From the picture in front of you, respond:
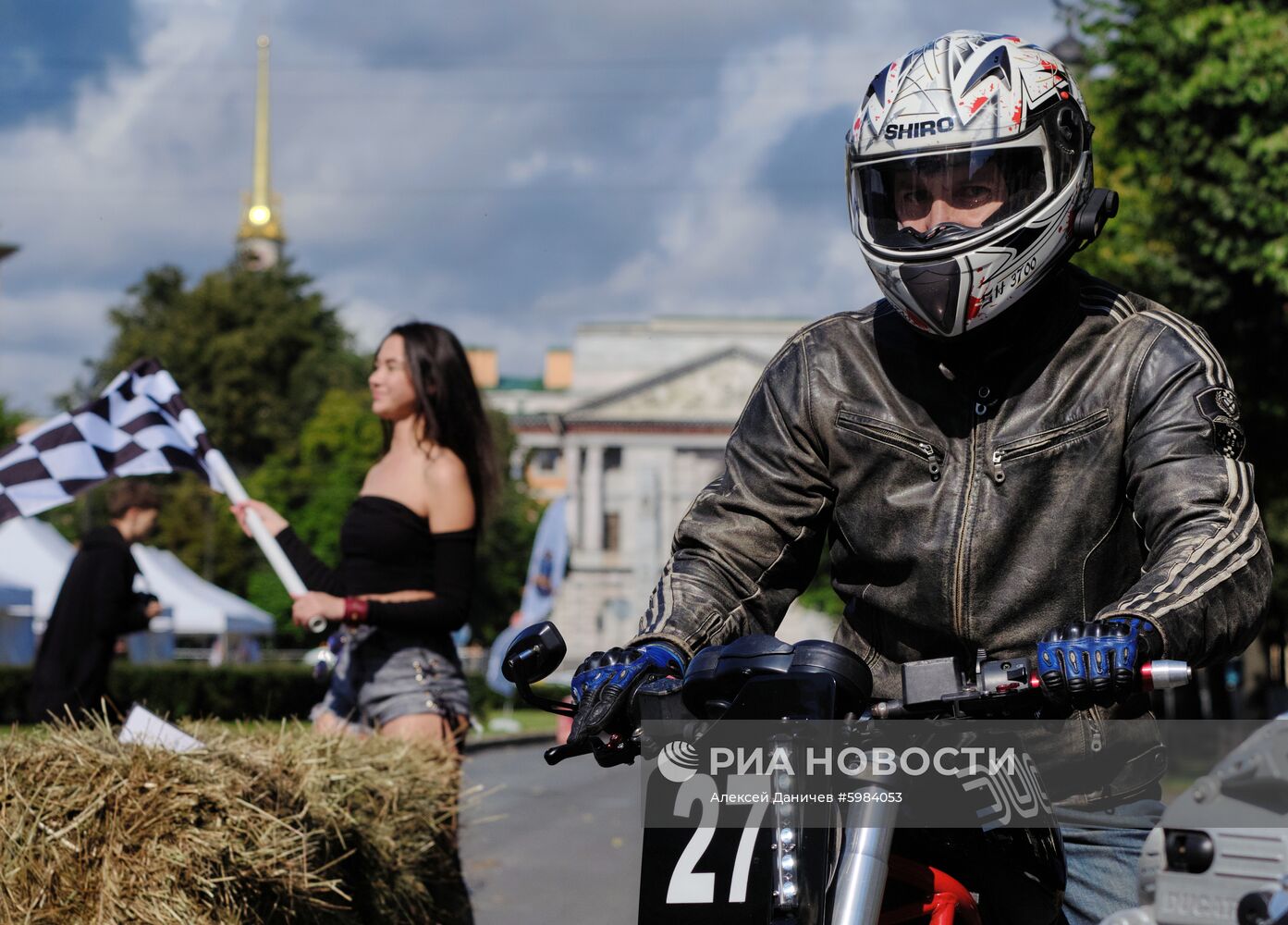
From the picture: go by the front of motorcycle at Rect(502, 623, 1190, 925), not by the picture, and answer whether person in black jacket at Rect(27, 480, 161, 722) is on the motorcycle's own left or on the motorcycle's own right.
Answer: on the motorcycle's own right

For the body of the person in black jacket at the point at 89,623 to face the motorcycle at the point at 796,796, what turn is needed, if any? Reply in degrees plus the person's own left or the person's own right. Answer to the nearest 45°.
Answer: approximately 90° to the person's own right

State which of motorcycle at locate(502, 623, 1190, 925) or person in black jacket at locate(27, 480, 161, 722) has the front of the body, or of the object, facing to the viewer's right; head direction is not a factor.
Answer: the person in black jacket

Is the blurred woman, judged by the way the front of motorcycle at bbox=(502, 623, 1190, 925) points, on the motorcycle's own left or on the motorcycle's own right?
on the motorcycle's own right

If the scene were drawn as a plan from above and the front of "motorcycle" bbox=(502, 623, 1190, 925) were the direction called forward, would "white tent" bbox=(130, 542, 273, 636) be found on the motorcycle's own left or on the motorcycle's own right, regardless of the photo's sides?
on the motorcycle's own right

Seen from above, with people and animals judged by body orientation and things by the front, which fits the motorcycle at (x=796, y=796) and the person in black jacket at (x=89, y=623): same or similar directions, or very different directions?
very different directions

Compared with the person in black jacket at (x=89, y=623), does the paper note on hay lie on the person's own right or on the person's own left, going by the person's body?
on the person's own right

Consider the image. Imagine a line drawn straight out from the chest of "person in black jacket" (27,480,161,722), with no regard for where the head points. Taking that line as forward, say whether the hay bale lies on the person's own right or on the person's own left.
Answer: on the person's own right

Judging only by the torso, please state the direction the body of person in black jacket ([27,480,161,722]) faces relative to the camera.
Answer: to the viewer's right

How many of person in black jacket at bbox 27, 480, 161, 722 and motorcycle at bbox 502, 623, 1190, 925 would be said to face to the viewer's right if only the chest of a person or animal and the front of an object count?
1

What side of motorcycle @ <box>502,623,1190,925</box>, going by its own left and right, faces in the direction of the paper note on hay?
right

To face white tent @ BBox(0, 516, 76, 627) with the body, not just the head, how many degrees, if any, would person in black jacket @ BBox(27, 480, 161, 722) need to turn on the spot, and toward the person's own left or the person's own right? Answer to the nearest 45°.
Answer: approximately 90° to the person's own left

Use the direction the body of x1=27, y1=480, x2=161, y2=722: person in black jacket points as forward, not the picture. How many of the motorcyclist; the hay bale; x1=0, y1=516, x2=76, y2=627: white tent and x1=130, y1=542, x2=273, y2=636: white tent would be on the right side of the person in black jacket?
2
